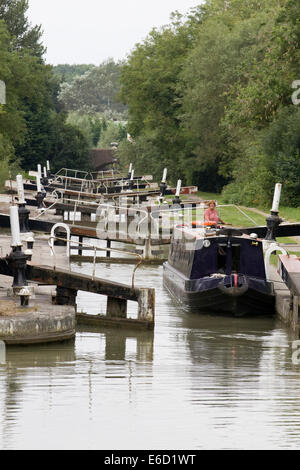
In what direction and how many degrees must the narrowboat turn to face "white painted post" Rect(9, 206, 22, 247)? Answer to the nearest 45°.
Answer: approximately 45° to its right

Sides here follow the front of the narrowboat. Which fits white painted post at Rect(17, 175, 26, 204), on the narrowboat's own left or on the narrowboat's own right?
on the narrowboat's own right

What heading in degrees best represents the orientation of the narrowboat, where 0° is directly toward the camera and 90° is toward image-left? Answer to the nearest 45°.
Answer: approximately 0°
